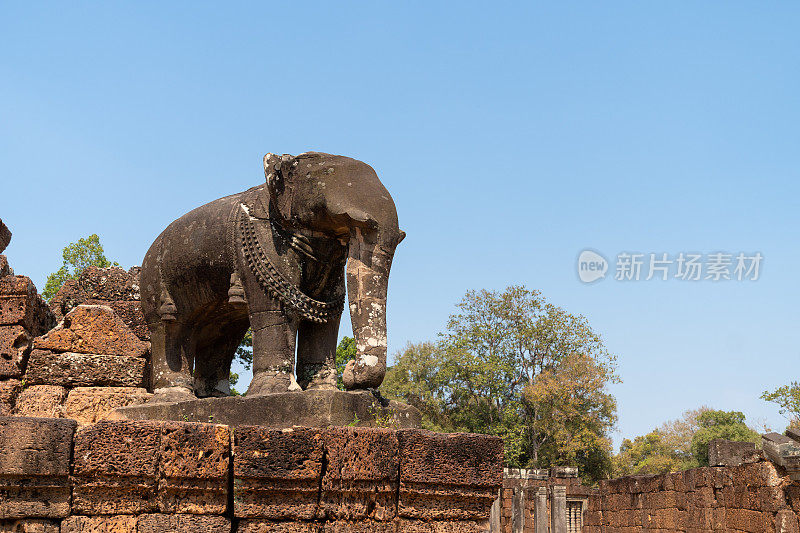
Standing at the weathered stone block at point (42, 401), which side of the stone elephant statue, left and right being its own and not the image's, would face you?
back

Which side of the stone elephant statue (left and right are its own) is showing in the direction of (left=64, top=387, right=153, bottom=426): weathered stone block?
back

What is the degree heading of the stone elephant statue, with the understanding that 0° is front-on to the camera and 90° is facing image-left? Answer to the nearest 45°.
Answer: approximately 315°

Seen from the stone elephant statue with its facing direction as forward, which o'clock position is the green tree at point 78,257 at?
The green tree is roughly at 7 o'clock from the stone elephant statue.

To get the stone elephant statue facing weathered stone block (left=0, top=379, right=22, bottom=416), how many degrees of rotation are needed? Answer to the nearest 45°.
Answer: approximately 180°

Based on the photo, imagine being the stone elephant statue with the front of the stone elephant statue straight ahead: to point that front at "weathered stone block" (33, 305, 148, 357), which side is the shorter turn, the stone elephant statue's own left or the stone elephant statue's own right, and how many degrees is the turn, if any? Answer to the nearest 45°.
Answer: approximately 180°

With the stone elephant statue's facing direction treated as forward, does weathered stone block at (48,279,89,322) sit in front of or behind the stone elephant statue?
behind

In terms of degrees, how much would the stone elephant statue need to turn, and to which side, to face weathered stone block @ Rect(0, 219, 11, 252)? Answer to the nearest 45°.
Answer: approximately 180°
